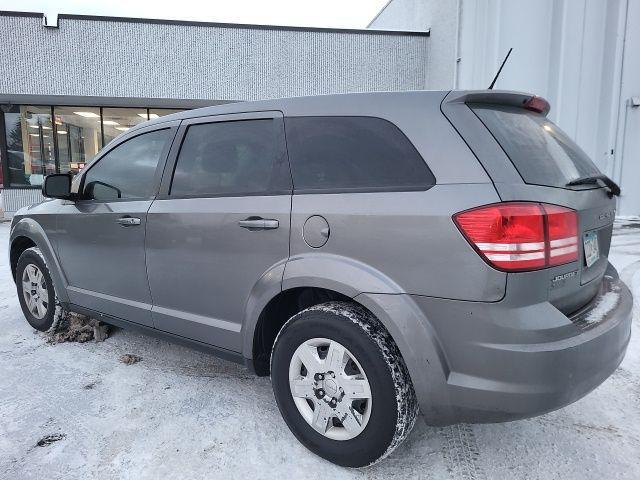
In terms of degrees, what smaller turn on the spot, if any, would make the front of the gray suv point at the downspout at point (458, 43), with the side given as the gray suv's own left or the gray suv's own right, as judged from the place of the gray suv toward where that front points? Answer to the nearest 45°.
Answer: approximately 45° to the gray suv's own right

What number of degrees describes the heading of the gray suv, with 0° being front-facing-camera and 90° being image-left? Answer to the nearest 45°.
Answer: approximately 135°
